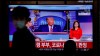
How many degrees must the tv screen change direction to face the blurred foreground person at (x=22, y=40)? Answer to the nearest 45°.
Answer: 0° — it already faces them

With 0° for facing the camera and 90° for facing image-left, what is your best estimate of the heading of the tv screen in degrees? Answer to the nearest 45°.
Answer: approximately 0°
